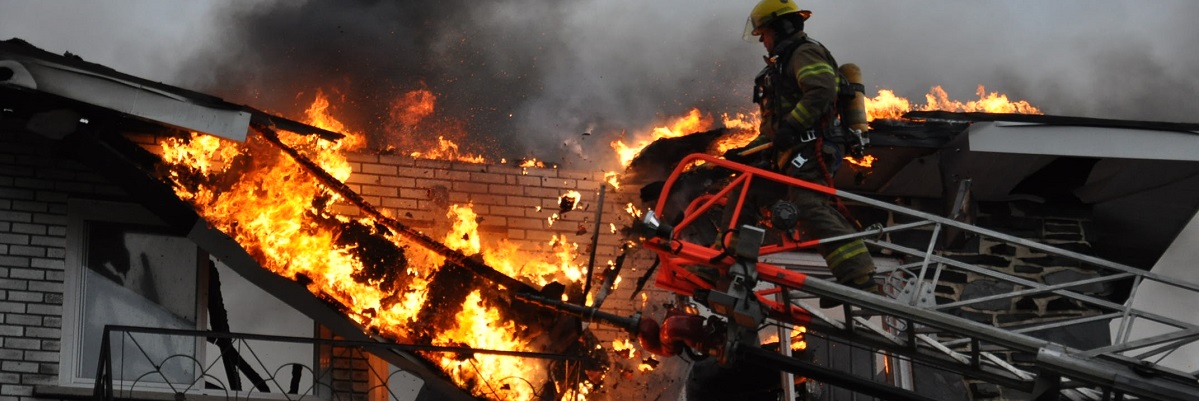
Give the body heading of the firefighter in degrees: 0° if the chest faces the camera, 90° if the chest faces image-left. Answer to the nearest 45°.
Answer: approximately 90°

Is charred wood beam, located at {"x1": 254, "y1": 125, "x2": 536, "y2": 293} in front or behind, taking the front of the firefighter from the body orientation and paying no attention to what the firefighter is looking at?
in front

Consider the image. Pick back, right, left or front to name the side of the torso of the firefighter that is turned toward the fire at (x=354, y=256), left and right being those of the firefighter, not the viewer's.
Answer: front

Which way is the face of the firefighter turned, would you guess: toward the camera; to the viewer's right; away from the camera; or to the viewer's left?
to the viewer's left
